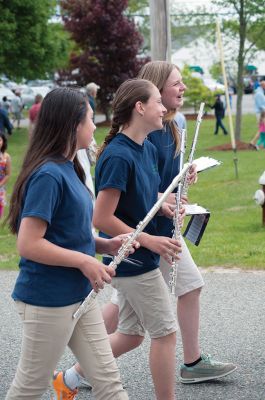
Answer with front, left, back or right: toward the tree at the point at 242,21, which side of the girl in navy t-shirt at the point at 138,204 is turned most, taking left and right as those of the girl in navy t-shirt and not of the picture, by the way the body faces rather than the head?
left

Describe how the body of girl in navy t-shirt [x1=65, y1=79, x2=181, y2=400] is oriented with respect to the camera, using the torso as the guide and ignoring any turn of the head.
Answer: to the viewer's right

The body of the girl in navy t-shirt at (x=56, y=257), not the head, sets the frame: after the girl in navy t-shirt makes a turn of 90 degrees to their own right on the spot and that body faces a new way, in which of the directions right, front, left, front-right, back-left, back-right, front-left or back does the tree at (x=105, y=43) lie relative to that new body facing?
back

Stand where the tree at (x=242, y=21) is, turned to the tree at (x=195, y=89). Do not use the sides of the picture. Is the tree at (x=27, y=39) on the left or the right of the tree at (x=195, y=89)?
left

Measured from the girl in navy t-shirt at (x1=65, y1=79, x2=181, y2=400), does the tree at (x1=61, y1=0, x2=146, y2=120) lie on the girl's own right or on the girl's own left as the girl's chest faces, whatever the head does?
on the girl's own left

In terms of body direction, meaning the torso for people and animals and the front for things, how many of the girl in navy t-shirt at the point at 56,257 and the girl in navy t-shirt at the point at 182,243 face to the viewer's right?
2

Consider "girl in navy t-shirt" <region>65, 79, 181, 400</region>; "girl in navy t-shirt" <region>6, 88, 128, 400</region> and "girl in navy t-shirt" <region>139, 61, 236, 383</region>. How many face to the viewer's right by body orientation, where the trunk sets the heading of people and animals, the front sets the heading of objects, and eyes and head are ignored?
3

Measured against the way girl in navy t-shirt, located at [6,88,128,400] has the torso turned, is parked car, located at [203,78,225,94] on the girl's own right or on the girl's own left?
on the girl's own left

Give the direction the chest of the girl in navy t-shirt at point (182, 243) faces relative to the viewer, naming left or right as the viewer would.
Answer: facing to the right of the viewer

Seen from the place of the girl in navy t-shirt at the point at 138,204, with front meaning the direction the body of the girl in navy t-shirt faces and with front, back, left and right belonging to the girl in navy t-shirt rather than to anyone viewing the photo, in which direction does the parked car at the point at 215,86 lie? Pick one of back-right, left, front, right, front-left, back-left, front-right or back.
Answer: left

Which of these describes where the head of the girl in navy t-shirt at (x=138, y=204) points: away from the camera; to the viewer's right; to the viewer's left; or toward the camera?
to the viewer's right

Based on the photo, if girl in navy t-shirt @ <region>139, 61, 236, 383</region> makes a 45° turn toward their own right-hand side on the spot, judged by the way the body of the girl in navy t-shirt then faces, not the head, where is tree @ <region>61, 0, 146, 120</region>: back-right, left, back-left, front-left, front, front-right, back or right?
back-left

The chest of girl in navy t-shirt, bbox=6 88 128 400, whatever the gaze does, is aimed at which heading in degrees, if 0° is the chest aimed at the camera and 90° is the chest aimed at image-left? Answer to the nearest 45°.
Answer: approximately 270°
